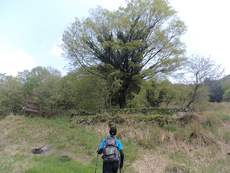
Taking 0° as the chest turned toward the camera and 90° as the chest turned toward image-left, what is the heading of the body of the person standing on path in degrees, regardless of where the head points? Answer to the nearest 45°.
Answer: approximately 180°

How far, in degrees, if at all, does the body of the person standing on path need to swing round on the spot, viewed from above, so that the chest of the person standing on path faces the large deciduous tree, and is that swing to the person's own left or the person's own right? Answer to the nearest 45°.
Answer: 0° — they already face it
